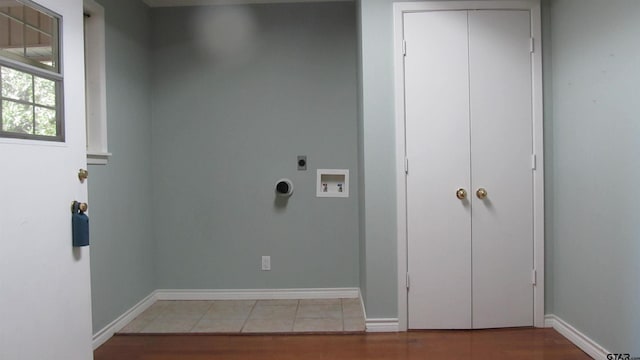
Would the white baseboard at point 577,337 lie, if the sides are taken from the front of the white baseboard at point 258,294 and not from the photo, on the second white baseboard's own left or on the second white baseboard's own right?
on the second white baseboard's own left

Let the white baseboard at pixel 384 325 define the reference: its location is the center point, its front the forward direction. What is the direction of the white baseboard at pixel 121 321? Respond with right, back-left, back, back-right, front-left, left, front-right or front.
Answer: right

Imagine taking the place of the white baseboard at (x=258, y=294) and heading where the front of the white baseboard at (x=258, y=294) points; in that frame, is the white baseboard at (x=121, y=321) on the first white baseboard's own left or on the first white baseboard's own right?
on the first white baseboard's own right

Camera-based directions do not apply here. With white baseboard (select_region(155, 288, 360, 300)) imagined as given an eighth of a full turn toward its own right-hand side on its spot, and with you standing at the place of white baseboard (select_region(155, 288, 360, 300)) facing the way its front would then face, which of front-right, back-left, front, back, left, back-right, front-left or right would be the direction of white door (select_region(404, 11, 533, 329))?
left

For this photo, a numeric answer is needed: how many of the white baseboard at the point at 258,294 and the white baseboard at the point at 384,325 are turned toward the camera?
2

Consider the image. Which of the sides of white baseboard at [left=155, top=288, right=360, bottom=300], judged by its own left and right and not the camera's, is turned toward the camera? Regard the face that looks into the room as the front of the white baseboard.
front

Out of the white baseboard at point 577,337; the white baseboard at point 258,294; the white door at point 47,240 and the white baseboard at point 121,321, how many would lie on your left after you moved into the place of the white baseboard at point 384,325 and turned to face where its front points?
1
